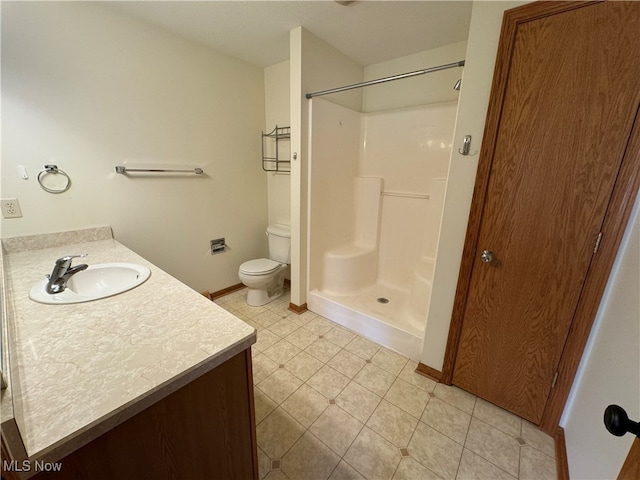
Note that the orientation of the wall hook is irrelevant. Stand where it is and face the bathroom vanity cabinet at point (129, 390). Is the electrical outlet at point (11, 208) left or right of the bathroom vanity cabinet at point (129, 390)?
right

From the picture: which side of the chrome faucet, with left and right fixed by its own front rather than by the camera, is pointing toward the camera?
right

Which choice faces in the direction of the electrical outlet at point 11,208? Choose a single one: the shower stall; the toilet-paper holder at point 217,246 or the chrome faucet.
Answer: the shower stall

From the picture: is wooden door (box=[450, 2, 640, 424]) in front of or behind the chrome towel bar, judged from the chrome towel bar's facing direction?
in front

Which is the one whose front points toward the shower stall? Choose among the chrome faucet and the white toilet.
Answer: the chrome faucet

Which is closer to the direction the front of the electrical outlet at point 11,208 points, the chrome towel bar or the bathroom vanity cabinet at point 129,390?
the bathroom vanity cabinet

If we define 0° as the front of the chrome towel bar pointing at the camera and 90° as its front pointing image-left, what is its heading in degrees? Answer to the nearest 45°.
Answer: approximately 0°

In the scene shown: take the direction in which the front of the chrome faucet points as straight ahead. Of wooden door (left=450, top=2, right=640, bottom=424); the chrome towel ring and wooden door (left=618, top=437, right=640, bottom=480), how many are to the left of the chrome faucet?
1
